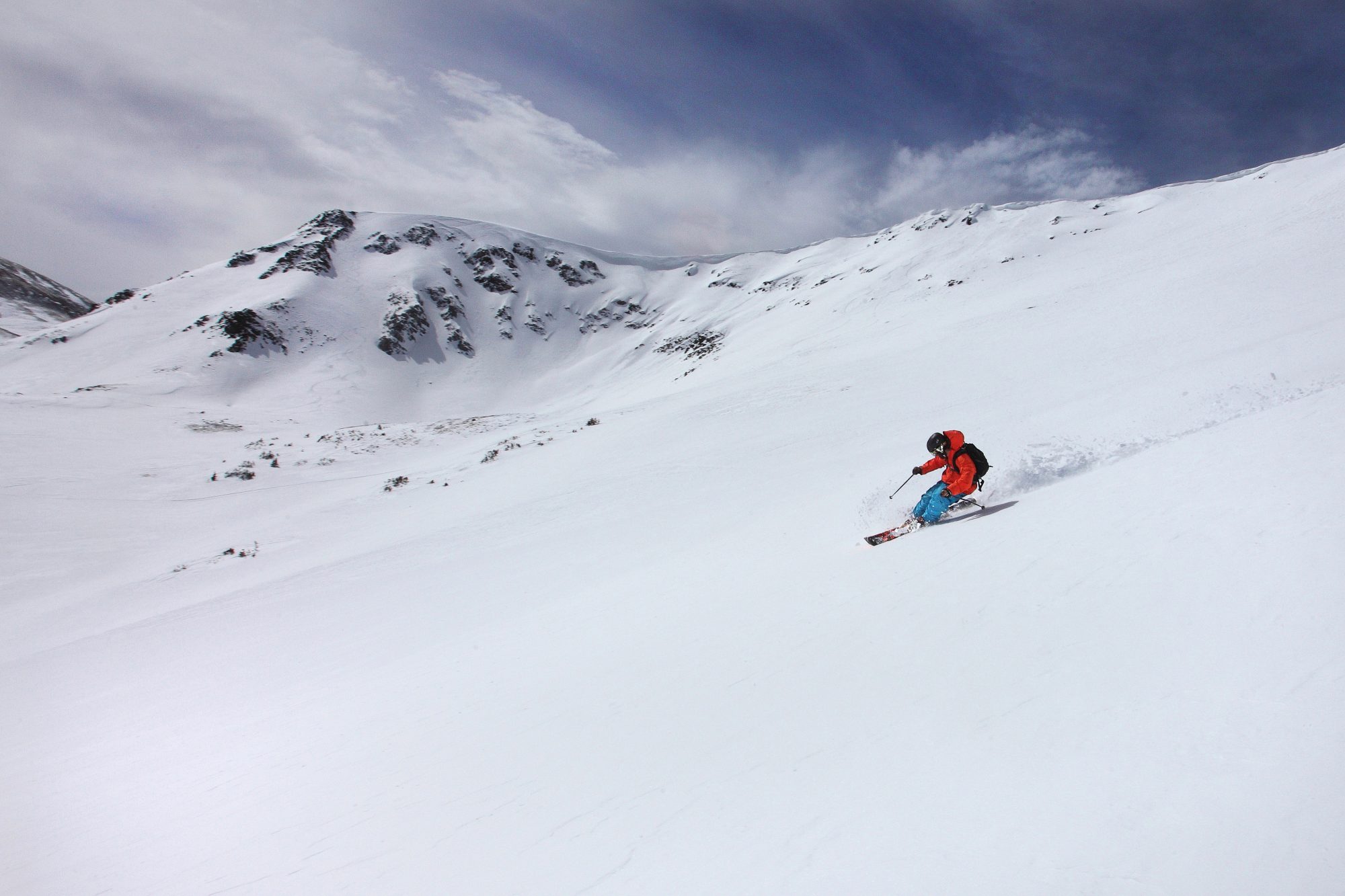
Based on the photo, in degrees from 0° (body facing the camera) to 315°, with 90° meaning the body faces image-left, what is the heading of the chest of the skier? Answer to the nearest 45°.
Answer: approximately 45°
